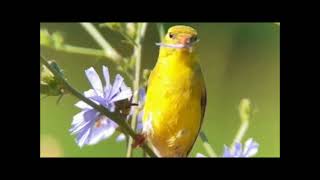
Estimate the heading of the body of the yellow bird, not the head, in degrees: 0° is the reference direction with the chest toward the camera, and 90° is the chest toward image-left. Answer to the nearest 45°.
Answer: approximately 0°
